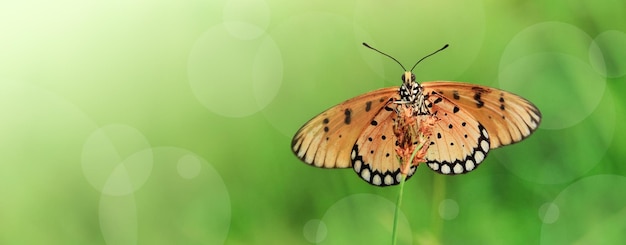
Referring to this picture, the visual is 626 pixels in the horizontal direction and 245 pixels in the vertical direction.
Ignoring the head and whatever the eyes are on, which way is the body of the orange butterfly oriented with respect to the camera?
toward the camera
